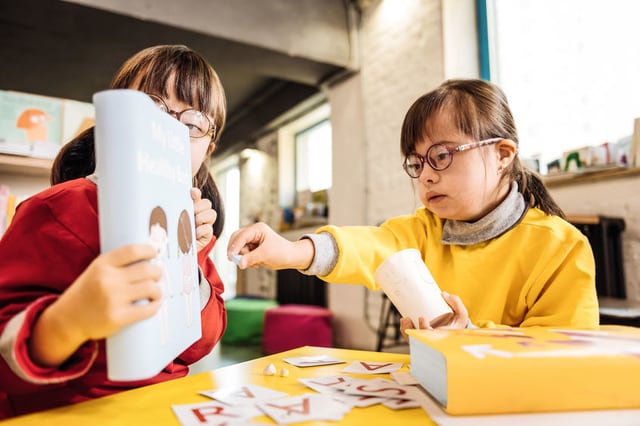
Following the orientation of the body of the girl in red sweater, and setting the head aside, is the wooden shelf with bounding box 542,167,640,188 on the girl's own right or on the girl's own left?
on the girl's own left

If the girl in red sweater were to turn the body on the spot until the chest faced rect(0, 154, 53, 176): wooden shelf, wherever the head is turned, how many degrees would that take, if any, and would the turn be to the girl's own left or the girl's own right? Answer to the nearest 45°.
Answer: approximately 135° to the girl's own left

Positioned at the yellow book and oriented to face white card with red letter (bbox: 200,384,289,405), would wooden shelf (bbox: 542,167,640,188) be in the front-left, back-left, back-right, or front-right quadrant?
back-right

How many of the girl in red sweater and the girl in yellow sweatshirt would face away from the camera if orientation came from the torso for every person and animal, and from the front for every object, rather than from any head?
0

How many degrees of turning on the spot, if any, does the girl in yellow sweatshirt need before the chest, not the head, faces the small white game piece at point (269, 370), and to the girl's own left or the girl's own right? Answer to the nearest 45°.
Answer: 0° — they already face it

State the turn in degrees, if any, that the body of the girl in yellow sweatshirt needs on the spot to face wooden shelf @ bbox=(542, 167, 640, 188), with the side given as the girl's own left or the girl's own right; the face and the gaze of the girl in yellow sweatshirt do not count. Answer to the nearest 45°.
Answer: approximately 180°

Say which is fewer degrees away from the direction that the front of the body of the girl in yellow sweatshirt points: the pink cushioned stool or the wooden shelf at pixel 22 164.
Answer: the wooden shelf

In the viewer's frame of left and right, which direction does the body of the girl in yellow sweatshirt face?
facing the viewer and to the left of the viewer

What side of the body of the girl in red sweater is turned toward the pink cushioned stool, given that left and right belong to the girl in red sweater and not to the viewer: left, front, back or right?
left

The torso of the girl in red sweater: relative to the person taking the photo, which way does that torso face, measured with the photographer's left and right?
facing the viewer and to the right of the viewer

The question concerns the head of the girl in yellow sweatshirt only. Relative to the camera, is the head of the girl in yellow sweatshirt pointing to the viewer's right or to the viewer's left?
to the viewer's left
